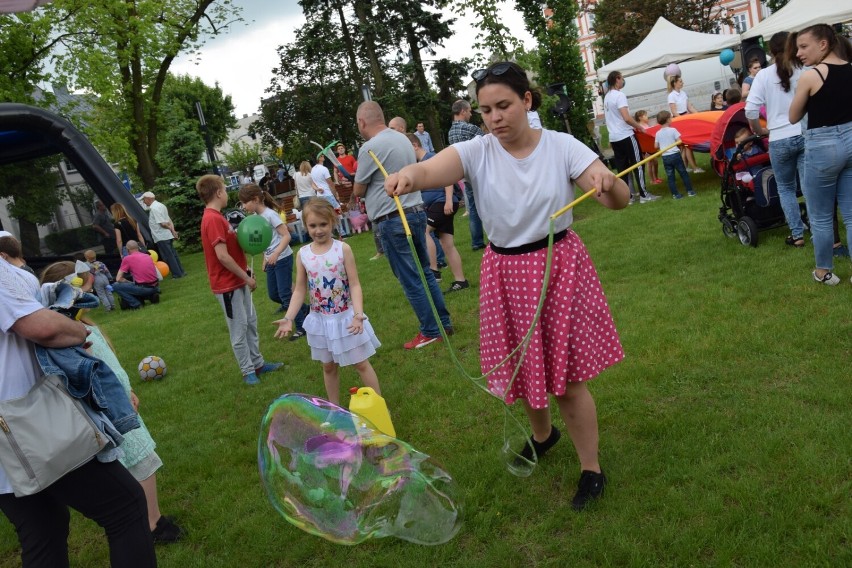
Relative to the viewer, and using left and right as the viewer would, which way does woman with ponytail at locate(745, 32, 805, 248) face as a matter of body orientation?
facing away from the viewer and to the left of the viewer

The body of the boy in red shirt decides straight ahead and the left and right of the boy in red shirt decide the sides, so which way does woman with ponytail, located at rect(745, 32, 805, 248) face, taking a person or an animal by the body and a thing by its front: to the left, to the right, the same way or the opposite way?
to the left

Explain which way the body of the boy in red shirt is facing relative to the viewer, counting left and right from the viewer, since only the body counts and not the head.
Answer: facing to the right of the viewer

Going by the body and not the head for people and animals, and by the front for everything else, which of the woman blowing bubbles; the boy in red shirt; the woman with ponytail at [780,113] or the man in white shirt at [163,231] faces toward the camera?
the woman blowing bubbles

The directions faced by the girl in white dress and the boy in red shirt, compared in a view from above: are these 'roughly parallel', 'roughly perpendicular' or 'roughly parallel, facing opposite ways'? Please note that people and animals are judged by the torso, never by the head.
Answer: roughly perpendicular

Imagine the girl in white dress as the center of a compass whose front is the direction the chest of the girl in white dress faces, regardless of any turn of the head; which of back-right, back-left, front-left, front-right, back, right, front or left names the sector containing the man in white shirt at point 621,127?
back-left

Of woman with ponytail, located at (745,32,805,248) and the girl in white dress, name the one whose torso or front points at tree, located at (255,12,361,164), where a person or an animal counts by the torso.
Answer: the woman with ponytail

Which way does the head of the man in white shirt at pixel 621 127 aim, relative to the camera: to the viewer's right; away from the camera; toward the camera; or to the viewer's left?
to the viewer's right

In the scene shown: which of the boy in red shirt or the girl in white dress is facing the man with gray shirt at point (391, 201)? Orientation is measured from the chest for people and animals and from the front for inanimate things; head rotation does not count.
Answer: the boy in red shirt

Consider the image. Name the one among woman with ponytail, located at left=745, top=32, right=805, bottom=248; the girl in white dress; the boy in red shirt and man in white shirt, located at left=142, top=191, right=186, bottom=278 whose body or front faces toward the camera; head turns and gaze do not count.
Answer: the girl in white dress
